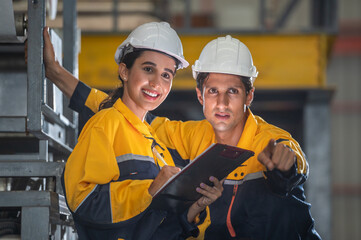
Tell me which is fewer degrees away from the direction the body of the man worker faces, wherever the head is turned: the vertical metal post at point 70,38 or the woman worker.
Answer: the woman worker

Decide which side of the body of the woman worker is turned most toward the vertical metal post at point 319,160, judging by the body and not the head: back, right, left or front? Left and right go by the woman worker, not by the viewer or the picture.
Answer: left

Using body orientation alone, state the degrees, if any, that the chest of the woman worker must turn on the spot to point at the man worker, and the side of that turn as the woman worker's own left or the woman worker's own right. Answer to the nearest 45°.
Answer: approximately 90° to the woman worker's own left

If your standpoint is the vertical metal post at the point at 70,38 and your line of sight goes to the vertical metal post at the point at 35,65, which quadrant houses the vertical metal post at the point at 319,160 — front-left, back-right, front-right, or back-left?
back-left

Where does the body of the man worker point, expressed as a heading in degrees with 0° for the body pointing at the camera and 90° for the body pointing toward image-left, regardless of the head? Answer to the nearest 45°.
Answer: approximately 0°

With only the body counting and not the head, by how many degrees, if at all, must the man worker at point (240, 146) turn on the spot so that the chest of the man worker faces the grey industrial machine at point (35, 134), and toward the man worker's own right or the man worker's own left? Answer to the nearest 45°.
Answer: approximately 90° to the man worker's own right

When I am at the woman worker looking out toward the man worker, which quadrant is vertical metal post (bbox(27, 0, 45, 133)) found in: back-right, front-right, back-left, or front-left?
back-left

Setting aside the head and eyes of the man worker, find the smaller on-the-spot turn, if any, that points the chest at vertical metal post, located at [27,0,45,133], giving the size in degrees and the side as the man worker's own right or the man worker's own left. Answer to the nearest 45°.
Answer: approximately 90° to the man worker's own right

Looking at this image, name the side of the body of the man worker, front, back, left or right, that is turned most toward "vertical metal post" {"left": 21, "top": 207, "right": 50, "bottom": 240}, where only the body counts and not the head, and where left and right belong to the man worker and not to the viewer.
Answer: right
